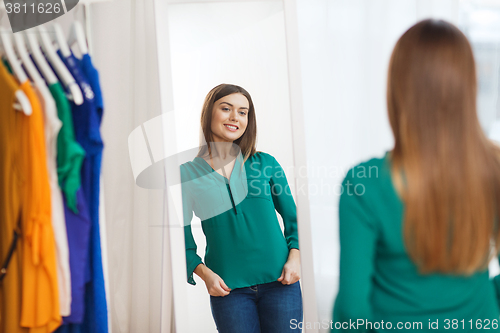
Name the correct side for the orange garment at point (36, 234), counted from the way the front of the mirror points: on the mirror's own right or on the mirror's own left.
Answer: on the mirror's own right

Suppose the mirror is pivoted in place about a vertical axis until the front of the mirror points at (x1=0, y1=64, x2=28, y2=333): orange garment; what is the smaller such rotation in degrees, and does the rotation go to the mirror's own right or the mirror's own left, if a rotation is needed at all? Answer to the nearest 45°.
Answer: approximately 45° to the mirror's own right

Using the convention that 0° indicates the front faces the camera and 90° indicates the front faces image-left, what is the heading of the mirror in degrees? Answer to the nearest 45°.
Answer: approximately 0°

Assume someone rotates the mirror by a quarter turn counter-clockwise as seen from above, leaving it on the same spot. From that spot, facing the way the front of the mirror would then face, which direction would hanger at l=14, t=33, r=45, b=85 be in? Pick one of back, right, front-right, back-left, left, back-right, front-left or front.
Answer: back-right

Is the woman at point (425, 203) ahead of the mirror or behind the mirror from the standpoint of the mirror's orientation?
ahead

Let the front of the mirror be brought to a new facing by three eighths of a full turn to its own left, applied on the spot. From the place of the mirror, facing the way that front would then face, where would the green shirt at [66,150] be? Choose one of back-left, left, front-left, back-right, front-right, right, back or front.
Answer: back

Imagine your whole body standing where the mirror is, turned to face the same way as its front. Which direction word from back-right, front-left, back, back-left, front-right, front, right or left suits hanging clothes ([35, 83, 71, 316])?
front-right
